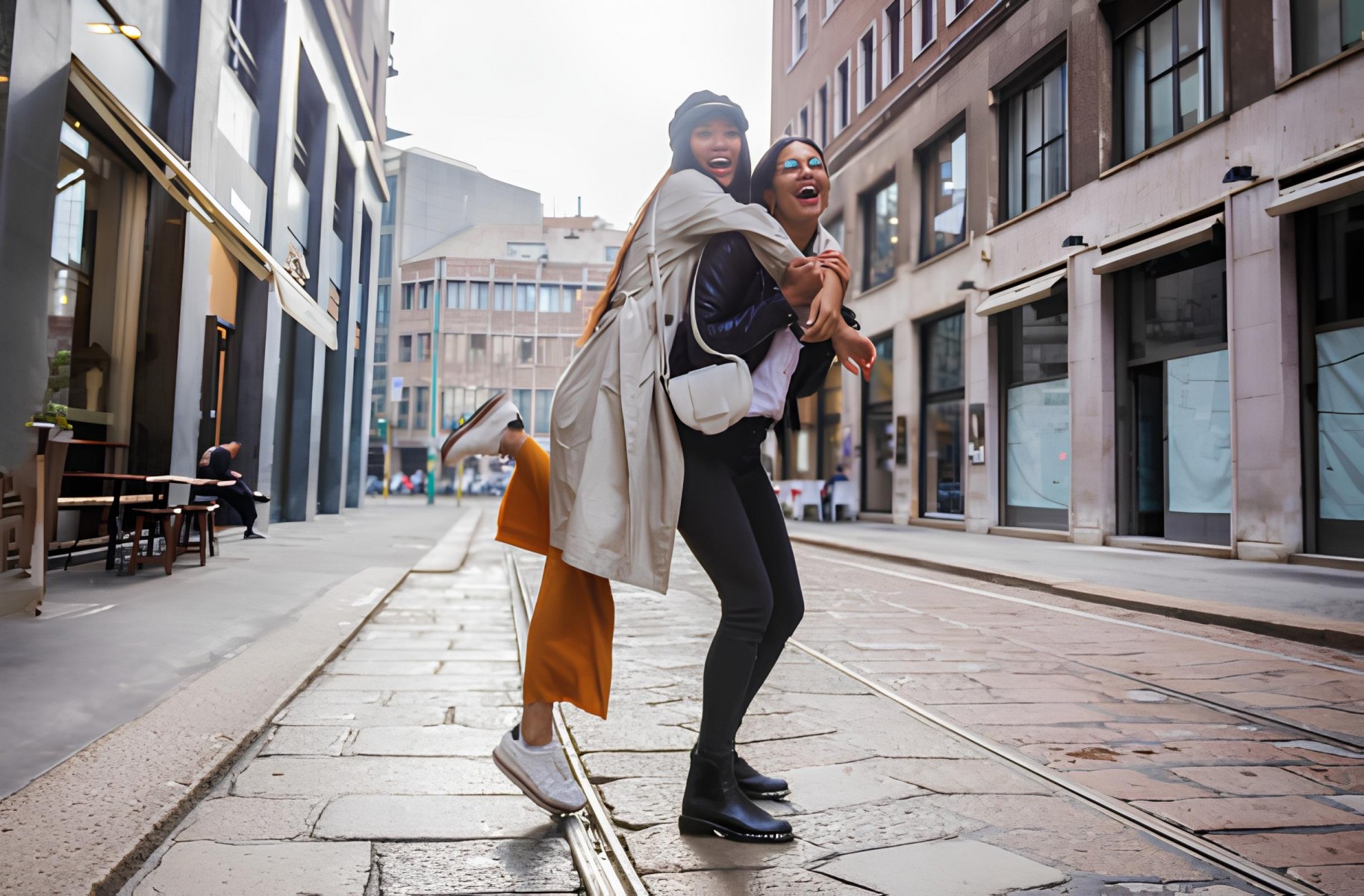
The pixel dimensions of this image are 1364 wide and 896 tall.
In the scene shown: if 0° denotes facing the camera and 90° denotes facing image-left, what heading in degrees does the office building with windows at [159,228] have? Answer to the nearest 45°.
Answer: approximately 315°

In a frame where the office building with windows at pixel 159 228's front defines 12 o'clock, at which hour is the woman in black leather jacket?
The woman in black leather jacket is roughly at 1 o'clock from the office building with windows.

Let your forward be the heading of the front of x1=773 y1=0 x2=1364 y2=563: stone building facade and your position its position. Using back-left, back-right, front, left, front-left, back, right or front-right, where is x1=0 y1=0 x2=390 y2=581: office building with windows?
front

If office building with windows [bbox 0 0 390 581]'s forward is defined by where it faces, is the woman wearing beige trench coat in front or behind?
in front

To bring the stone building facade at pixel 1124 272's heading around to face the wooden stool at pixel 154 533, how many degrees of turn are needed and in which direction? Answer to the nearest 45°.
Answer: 0° — it already faces it

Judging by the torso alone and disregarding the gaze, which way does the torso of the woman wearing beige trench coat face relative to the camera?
to the viewer's right

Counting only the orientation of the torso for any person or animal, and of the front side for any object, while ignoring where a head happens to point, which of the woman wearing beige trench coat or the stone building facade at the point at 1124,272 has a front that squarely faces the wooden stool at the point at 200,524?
the stone building facade

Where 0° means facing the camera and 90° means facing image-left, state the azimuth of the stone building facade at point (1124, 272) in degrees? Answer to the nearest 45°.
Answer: approximately 45°

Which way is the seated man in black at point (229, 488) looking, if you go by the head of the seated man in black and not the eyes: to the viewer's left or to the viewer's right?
to the viewer's right

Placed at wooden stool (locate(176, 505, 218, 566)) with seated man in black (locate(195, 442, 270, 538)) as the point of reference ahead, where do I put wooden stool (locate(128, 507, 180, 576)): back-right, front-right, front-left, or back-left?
back-left

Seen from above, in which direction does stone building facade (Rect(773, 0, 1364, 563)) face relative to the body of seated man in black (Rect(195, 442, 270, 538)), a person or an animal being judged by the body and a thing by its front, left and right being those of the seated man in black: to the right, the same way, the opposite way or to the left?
the opposite way

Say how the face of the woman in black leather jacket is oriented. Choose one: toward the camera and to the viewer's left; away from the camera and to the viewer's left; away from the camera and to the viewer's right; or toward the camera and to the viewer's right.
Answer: toward the camera and to the viewer's right

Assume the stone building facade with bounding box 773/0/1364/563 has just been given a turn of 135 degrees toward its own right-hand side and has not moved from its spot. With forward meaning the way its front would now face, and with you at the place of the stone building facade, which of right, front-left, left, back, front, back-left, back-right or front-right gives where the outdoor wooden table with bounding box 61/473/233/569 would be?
back-left
